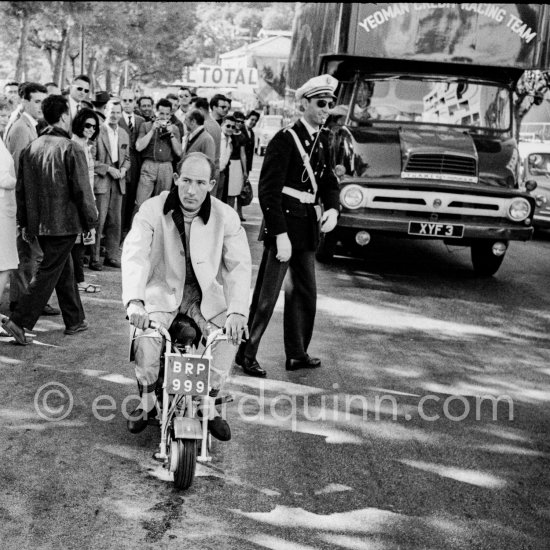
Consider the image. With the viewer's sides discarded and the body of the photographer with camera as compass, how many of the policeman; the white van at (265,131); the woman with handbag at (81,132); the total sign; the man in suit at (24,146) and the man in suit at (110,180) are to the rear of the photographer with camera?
2

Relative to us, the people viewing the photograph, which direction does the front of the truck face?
facing the viewer

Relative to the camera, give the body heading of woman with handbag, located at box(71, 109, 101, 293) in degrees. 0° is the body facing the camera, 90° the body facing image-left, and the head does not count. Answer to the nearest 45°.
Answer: approximately 315°

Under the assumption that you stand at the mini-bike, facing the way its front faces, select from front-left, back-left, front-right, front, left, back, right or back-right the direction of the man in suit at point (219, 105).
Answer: back

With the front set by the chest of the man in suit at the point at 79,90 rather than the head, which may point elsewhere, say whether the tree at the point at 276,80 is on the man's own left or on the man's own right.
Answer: on the man's own left

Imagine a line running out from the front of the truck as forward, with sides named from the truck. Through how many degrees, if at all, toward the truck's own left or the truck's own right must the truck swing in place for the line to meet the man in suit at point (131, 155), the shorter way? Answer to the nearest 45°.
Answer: approximately 90° to the truck's own right

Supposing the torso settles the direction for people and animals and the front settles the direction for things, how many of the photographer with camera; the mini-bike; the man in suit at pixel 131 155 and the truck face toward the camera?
4

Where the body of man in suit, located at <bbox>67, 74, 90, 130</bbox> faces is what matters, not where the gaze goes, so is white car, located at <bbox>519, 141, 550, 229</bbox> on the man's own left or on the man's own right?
on the man's own left

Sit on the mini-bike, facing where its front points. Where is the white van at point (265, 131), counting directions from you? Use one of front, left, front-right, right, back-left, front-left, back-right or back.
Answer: back

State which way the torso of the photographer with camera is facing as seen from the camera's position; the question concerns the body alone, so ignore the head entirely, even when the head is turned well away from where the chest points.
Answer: toward the camera

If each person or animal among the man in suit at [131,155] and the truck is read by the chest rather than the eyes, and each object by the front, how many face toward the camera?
2

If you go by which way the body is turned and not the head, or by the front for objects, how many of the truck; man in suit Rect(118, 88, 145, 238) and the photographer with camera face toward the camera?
3

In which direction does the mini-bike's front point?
toward the camera

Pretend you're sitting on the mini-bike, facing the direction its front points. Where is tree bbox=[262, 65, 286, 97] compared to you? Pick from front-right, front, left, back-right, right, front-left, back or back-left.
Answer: back

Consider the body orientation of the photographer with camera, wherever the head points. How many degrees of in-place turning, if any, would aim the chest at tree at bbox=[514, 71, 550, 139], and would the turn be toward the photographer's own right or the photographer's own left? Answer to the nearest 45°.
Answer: approximately 90° to the photographer's own left

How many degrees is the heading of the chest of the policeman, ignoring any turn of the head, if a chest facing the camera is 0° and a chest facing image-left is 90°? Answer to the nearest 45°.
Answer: approximately 315°
